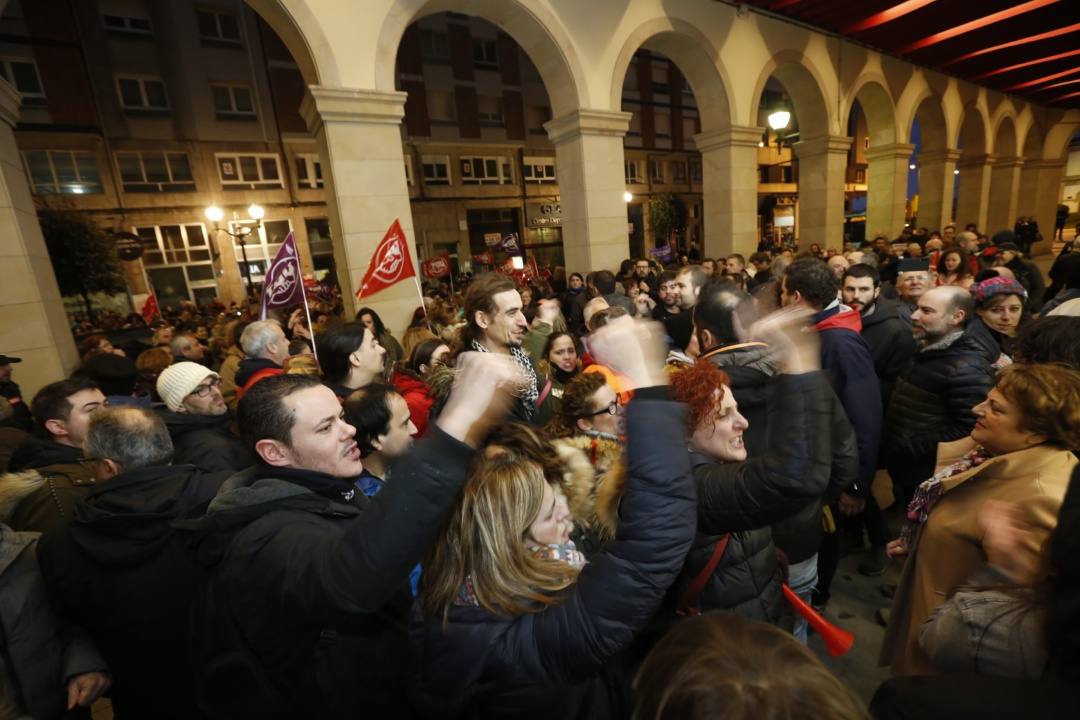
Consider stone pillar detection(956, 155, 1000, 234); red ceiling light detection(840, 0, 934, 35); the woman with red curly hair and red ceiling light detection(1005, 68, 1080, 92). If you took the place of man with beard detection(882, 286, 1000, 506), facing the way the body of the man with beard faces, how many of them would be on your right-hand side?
3

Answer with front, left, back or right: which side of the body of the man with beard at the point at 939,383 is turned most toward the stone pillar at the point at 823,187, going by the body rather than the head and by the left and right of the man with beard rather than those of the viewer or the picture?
right

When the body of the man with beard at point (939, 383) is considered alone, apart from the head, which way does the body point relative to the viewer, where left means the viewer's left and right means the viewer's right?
facing to the left of the viewer

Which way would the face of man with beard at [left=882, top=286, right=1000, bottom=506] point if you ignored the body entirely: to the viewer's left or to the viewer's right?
to the viewer's left

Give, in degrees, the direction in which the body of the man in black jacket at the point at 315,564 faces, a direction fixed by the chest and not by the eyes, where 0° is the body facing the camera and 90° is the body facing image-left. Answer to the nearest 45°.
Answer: approximately 270°

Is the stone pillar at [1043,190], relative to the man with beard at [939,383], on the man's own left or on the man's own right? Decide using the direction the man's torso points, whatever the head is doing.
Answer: on the man's own right
